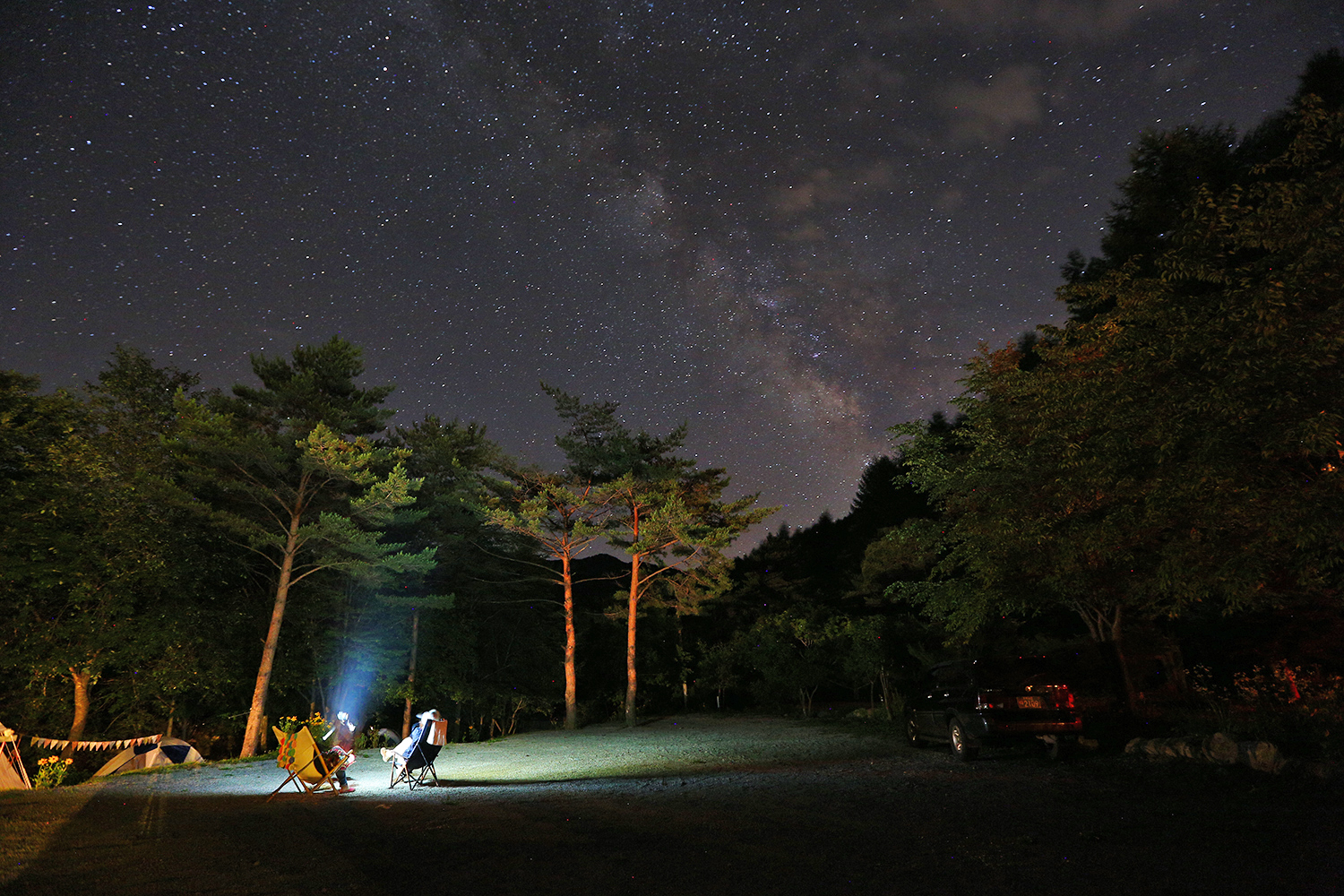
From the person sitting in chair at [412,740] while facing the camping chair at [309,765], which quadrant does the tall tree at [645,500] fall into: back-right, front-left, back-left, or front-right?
back-right

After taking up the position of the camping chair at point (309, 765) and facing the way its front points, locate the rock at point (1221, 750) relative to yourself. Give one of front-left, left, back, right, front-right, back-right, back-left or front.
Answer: right

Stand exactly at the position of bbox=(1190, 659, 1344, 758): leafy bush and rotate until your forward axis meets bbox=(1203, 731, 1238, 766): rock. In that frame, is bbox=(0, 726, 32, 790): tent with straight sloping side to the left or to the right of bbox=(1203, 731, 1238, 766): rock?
right

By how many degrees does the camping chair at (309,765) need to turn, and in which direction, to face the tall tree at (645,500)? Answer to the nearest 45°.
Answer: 0° — it already faces it

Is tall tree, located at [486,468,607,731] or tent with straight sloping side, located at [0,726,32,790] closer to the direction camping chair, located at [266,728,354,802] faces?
the tall tree

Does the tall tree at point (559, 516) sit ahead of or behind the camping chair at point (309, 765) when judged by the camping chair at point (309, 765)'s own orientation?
ahead

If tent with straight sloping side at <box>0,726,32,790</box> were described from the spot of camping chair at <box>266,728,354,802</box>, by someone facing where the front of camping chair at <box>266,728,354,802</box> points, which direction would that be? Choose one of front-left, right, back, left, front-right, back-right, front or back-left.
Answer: left

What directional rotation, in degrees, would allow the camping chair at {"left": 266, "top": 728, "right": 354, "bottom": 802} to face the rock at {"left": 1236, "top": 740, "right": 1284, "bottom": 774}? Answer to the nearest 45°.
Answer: approximately 90° to its right

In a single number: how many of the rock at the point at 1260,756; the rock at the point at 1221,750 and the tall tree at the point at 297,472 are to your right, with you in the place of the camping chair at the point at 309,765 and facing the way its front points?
2

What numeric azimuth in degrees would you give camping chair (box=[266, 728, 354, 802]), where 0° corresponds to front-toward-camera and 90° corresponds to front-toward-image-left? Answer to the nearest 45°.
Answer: approximately 225°
